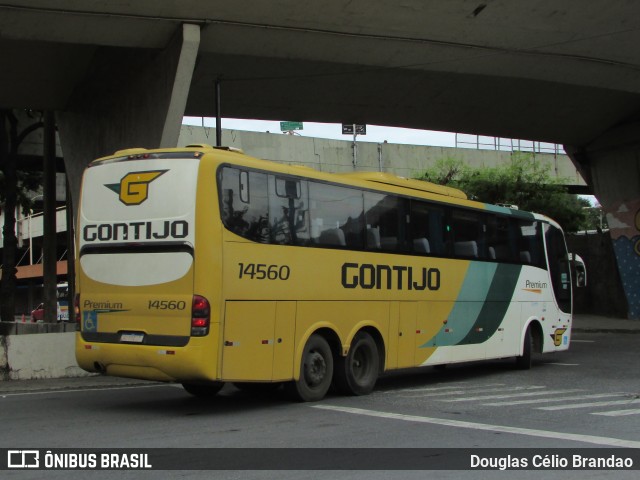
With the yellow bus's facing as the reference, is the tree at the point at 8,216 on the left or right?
on its left

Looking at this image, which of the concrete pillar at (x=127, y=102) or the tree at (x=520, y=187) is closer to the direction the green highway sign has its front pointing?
the concrete pillar

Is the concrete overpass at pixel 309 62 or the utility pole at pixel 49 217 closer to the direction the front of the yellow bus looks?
the concrete overpass

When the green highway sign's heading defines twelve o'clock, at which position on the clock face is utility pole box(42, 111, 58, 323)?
The utility pole is roughly at 1 o'clock from the green highway sign.

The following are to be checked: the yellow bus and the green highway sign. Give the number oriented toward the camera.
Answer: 1

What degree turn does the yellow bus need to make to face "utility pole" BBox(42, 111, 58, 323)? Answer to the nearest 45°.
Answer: approximately 90° to its left

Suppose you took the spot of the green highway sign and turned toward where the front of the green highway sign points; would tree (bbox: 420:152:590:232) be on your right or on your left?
on your left

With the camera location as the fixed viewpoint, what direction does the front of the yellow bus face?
facing away from the viewer and to the right of the viewer

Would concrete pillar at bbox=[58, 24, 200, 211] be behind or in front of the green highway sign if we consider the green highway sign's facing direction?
in front

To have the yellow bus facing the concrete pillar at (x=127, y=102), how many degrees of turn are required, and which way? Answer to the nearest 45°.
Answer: approximately 90° to its left
